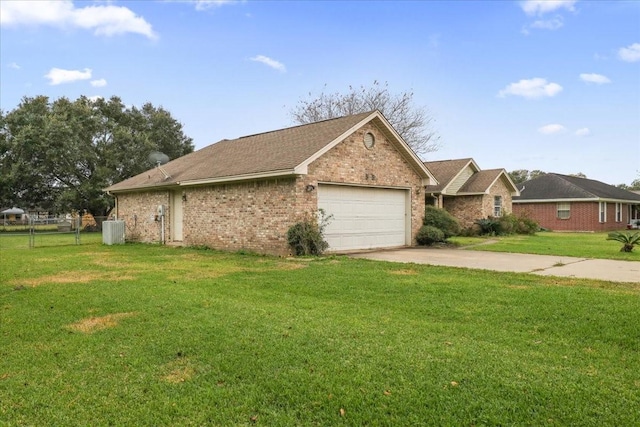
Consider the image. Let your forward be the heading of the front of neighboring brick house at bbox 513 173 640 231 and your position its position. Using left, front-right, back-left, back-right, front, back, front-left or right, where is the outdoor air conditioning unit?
right

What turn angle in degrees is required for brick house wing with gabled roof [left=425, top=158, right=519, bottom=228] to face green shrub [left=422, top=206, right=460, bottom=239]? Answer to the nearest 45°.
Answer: approximately 45° to its right

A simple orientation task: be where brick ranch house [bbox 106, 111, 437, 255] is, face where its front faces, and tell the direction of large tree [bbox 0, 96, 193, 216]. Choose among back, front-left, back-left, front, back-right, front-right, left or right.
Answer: back

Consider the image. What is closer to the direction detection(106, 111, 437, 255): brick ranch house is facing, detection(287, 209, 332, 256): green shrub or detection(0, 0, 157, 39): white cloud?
the green shrub

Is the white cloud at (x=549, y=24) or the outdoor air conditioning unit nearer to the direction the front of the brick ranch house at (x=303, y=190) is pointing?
the white cloud

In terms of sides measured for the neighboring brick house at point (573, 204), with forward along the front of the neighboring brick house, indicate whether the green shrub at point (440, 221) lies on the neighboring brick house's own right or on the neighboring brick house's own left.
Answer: on the neighboring brick house's own right

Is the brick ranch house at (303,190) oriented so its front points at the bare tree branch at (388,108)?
no

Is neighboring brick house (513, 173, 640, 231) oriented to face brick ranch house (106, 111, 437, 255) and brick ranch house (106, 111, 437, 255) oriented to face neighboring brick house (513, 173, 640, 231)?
no

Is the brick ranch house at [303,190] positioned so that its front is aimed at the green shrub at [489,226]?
no

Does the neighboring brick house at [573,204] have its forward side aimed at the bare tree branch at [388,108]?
no

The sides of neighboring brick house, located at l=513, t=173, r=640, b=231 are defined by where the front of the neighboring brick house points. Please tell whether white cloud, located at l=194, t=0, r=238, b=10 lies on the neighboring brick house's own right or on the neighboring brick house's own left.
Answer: on the neighboring brick house's own right

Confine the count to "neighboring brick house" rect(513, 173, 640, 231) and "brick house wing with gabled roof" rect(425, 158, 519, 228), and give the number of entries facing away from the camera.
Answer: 0

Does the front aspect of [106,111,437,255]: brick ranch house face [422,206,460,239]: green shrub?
no

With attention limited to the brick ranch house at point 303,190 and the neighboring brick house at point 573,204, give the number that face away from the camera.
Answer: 0

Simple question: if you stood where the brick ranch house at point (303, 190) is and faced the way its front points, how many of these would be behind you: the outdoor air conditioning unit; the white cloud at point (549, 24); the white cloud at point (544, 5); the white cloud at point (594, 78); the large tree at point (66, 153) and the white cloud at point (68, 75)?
3

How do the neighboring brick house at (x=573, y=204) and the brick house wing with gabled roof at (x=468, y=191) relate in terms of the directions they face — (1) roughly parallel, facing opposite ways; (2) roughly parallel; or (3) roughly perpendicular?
roughly parallel

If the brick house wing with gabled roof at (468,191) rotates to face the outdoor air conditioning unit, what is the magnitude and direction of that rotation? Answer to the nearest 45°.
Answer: approximately 90° to its right

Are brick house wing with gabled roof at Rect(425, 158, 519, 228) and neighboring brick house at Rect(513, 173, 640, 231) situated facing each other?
no
